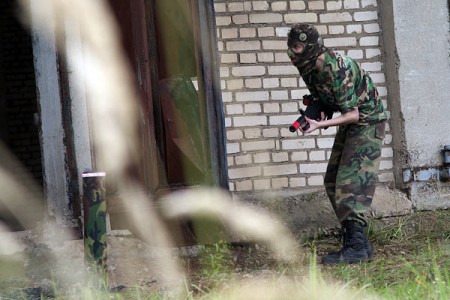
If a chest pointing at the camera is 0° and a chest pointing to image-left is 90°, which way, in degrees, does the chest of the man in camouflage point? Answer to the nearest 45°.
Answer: approximately 90°

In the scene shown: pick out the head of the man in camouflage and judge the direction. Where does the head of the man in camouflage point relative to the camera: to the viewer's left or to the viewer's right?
to the viewer's left

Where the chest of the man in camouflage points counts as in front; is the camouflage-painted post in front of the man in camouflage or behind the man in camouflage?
in front
